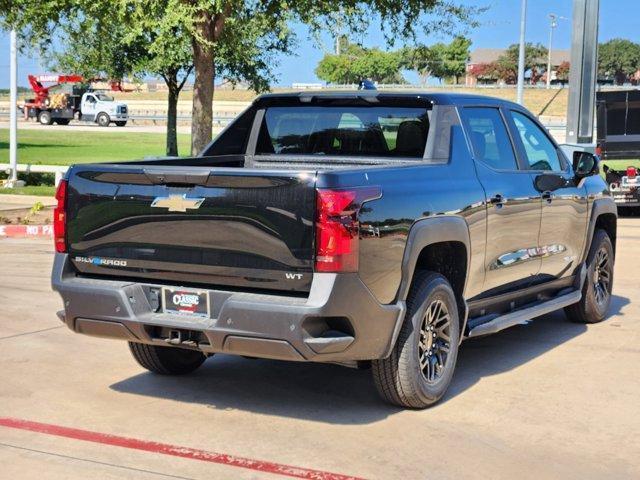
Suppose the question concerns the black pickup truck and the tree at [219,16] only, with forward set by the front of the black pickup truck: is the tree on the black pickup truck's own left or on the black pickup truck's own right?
on the black pickup truck's own left

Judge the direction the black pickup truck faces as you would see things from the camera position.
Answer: facing away from the viewer and to the right of the viewer

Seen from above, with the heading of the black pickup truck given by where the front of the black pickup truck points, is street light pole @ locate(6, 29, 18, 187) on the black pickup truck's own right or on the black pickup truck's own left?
on the black pickup truck's own left

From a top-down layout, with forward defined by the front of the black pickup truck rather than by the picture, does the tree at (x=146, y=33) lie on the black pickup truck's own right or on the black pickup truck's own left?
on the black pickup truck's own left
